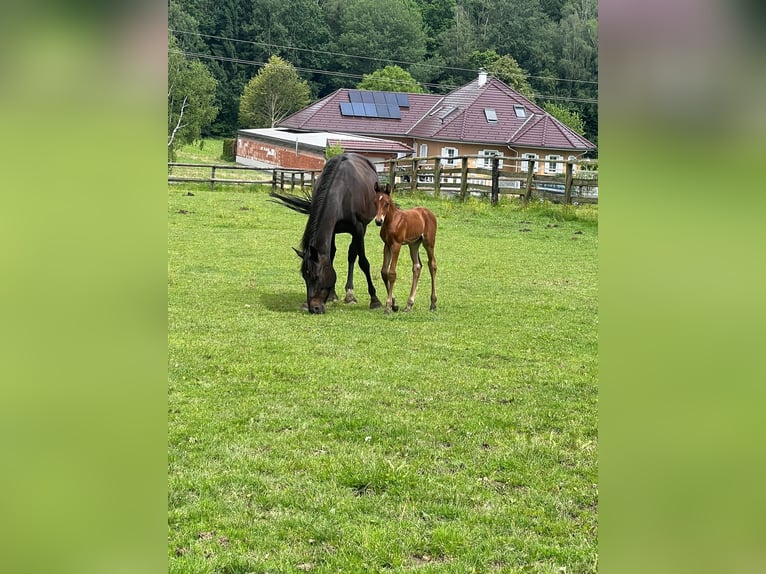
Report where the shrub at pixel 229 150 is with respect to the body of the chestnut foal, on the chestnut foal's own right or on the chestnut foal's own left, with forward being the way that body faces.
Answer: on the chestnut foal's own right

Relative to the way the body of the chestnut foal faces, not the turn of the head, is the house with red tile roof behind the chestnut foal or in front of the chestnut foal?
behind

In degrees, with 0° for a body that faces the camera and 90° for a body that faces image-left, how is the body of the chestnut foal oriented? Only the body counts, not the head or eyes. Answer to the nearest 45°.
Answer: approximately 45°

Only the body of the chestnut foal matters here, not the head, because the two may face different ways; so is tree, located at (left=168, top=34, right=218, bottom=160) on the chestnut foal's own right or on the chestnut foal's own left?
on the chestnut foal's own right

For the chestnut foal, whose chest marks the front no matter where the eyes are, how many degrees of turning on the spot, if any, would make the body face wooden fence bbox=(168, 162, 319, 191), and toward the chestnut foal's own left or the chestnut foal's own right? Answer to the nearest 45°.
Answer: approximately 135° to the chestnut foal's own right

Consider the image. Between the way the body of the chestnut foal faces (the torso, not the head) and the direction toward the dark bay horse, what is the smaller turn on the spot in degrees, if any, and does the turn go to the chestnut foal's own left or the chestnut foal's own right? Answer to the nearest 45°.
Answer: approximately 90° to the chestnut foal's own right

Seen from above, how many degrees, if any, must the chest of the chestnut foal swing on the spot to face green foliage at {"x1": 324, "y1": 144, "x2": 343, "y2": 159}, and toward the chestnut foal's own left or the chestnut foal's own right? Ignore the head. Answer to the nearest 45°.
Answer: approximately 135° to the chestnut foal's own right
